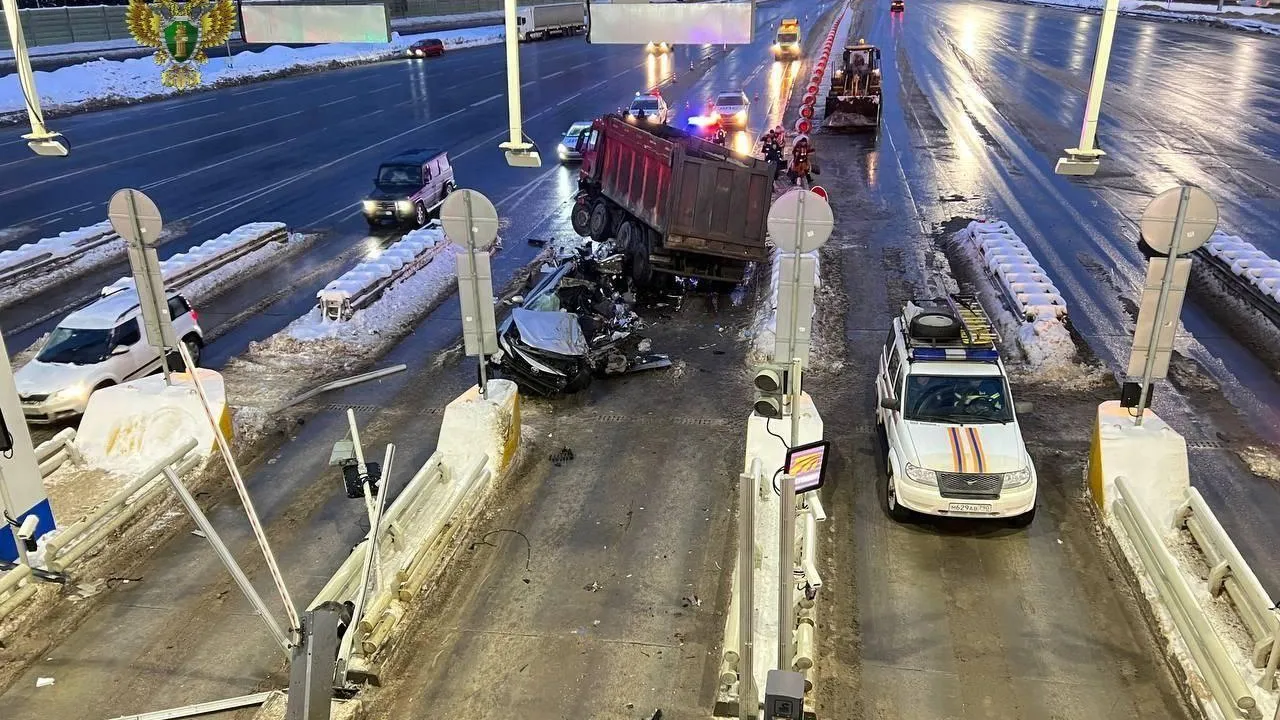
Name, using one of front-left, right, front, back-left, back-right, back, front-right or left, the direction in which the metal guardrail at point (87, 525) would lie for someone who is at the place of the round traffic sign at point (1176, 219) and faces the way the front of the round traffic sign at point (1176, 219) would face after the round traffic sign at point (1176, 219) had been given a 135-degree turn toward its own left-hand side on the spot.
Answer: front

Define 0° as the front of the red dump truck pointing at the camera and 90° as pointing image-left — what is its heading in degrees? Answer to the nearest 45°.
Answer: approximately 135°

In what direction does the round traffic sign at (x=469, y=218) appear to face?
away from the camera

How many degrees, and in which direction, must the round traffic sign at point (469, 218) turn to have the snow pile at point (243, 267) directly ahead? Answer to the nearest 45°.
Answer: approximately 45° to its left

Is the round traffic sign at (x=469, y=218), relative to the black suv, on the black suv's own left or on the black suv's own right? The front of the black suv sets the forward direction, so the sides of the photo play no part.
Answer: on the black suv's own left

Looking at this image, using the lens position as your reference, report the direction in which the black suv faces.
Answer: facing the viewer and to the left of the viewer

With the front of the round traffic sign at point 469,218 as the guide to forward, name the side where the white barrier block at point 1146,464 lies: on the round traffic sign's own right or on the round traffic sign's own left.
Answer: on the round traffic sign's own right

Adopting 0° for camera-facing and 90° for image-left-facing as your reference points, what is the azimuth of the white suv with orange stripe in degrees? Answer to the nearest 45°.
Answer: approximately 0°

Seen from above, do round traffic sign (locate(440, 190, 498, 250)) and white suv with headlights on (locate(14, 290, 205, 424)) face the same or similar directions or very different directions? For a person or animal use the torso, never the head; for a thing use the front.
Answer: very different directions

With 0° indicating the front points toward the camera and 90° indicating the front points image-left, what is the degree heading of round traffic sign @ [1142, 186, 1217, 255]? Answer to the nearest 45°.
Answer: approximately 180°

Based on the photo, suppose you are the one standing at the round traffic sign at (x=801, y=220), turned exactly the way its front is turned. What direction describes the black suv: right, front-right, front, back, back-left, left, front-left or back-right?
front-left
